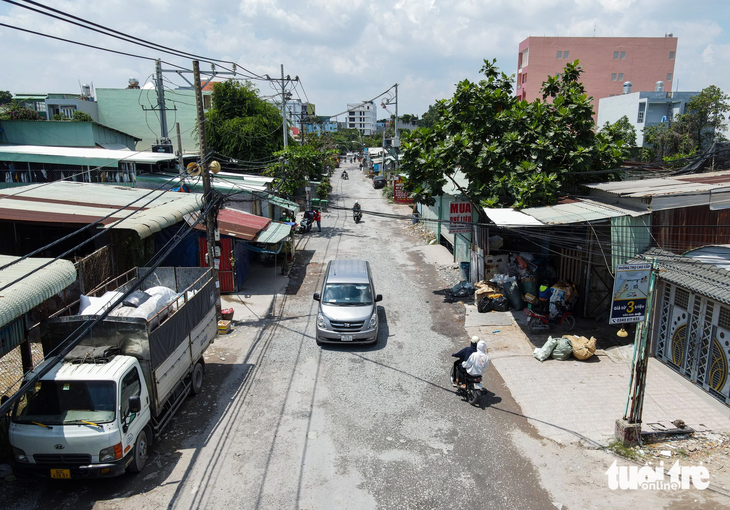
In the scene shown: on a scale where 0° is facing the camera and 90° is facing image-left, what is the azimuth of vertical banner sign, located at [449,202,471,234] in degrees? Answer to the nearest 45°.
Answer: approximately 0°

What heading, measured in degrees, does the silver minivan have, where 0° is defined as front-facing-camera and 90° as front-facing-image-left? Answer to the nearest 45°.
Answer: approximately 0°

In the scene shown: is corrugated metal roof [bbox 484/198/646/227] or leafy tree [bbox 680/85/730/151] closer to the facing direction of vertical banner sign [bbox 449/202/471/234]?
the corrugated metal roof

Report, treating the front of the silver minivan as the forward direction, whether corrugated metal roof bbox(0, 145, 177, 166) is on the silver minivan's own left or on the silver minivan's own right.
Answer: on the silver minivan's own right

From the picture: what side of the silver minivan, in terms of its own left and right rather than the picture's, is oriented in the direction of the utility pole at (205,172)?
right

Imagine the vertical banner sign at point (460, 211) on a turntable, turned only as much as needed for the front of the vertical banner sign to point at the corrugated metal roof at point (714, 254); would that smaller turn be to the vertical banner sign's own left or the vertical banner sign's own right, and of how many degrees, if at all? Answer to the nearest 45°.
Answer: approximately 45° to the vertical banner sign's own left

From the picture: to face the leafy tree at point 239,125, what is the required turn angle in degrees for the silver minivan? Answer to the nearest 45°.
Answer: approximately 180°

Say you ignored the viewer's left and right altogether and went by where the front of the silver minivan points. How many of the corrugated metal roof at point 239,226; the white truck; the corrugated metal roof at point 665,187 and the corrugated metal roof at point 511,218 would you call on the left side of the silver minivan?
2

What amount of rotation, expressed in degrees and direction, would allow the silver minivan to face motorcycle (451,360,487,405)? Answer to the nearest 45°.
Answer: approximately 45° to its left
